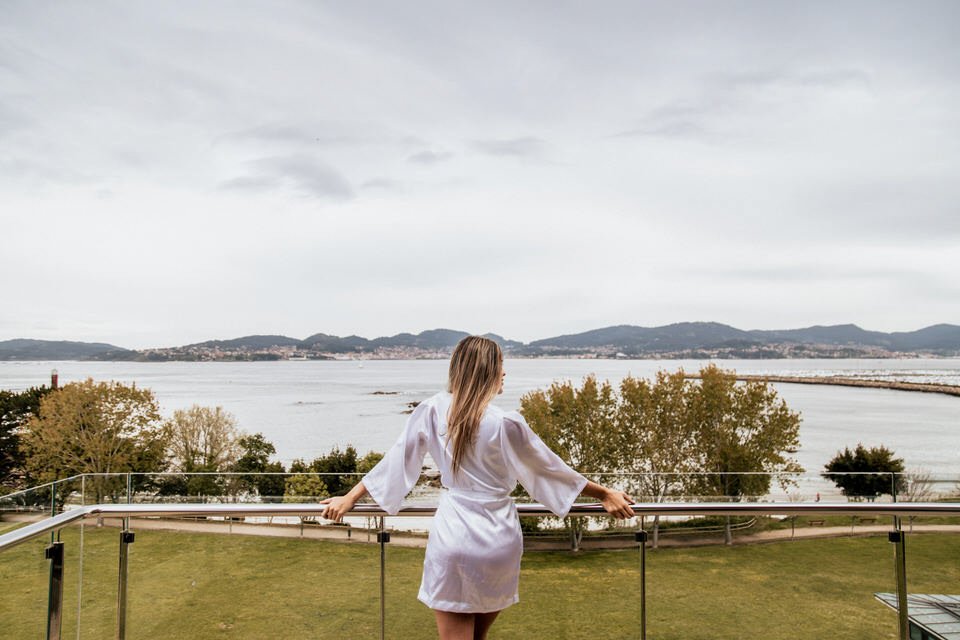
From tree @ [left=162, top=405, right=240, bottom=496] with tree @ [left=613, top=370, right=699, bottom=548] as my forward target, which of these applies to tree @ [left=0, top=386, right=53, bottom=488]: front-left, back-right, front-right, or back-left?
back-right

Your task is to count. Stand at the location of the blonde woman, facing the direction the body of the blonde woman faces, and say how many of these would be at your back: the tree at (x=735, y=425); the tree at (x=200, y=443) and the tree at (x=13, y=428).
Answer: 0

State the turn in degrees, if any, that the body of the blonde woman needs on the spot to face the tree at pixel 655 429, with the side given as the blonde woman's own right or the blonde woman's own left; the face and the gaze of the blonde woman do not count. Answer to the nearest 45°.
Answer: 0° — they already face it

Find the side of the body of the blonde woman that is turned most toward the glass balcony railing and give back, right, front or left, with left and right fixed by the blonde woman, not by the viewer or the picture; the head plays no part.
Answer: front

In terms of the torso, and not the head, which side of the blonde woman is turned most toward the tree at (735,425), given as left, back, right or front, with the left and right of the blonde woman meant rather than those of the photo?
front

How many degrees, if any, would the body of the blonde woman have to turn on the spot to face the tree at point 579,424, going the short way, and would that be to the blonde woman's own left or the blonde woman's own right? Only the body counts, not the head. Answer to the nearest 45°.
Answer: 0° — they already face it

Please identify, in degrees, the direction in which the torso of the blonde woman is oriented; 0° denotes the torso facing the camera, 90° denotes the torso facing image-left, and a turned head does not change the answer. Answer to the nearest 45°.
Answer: approximately 180°

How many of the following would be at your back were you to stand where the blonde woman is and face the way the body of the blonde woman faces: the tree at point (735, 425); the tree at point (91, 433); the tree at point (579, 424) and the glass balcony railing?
0

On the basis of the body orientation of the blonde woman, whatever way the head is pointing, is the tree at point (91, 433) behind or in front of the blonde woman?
in front

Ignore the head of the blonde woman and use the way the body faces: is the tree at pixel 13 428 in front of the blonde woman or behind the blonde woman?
in front

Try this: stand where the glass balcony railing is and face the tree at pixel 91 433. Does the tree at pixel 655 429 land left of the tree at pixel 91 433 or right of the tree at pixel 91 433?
right

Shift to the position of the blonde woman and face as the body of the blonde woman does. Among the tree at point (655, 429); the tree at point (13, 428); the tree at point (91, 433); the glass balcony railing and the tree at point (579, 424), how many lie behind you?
0

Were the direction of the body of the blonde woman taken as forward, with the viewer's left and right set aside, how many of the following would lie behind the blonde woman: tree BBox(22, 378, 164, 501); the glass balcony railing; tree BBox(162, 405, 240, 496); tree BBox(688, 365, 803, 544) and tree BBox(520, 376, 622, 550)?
0

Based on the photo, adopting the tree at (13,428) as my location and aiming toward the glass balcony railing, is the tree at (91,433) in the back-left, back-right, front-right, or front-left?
front-left

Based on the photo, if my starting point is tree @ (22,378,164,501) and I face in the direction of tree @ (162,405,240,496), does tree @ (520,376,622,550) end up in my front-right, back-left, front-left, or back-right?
front-right
